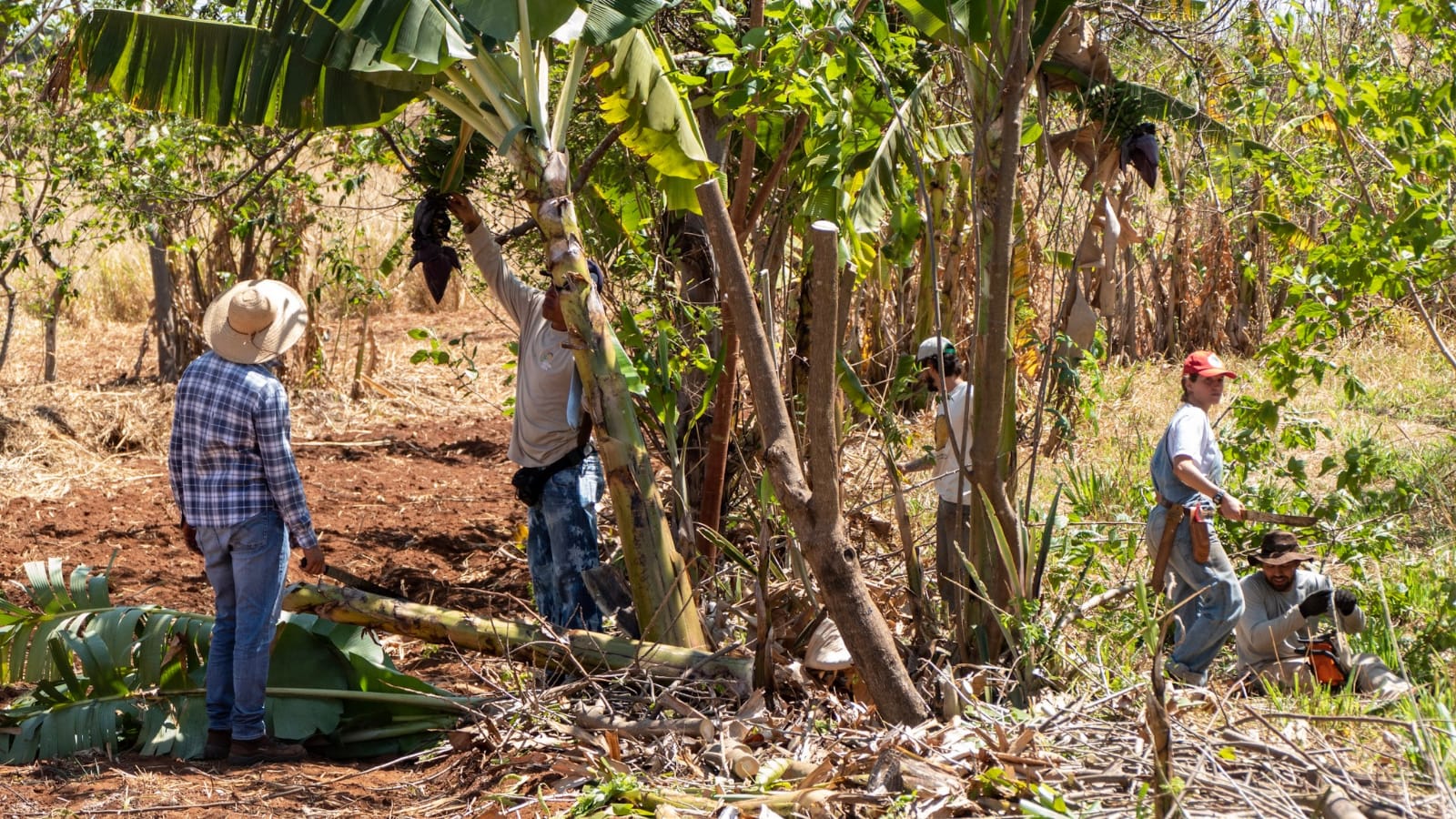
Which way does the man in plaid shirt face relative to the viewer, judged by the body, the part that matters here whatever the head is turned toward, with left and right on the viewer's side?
facing away from the viewer and to the right of the viewer

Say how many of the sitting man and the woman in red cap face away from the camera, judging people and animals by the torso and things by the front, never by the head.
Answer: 0

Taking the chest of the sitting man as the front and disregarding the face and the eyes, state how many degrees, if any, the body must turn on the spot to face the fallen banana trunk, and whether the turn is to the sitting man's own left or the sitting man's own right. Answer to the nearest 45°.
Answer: approximately 90° to the sitting man's own right

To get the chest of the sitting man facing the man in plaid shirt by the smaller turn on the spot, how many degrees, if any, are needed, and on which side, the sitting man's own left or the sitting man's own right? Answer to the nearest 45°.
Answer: approximately 90° to the sitting man's own right

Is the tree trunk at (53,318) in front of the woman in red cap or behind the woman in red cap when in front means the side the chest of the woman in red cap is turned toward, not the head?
behind

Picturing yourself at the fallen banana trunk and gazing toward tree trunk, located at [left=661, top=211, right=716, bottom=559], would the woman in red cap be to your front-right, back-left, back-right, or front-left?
front-right

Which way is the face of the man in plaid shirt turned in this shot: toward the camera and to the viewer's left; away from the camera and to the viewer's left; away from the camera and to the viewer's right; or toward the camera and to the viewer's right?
away from the camera and to the viewer's right

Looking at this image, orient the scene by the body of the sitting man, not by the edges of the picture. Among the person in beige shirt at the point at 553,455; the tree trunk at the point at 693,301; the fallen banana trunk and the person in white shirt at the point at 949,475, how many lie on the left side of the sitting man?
0

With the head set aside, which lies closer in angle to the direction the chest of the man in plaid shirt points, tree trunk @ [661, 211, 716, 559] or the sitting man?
the tree trunk

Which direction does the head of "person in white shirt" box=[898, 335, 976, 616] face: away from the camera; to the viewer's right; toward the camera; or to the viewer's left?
to the viewer's left

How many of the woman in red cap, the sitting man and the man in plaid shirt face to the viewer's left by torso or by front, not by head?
0

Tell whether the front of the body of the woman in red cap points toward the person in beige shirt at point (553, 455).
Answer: no

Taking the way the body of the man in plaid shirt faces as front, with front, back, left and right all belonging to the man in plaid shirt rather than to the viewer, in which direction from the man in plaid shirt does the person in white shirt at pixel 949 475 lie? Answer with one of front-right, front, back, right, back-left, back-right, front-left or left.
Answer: front-right

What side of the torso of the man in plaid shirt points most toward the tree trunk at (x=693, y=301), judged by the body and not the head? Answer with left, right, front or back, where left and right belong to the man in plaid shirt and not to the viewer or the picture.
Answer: front

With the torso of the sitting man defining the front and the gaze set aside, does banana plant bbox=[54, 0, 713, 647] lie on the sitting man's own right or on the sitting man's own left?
on the sitting man's own right
